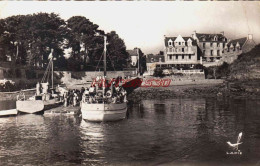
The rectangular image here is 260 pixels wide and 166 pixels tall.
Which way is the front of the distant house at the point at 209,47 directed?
toward the camera

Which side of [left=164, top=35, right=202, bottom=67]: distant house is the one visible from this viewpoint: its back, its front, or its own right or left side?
front

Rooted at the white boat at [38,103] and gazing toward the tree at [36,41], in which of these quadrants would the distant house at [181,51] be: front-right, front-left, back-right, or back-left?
front-right

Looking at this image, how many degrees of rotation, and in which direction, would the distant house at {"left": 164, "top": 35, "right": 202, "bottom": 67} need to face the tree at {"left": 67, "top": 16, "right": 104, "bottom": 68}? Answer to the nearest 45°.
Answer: approximately 45° to its right

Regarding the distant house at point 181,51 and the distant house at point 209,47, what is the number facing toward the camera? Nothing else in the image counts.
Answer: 2

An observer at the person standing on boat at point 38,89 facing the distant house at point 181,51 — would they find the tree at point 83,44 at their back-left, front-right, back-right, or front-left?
front-left

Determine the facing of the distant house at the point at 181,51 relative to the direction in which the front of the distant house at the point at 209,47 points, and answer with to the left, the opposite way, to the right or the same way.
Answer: the same way
